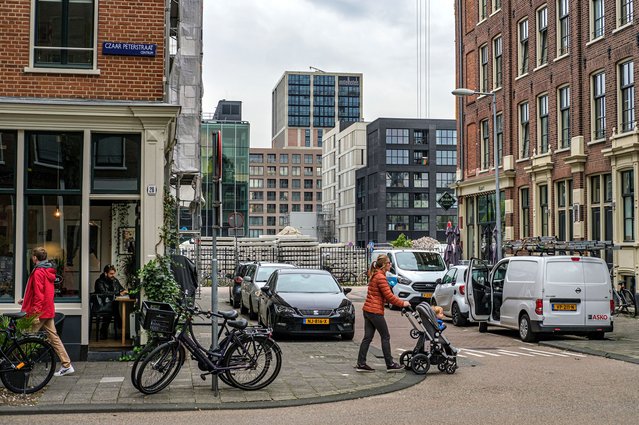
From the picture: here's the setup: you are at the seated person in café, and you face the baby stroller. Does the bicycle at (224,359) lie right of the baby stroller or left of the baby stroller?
right

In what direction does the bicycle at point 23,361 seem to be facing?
to the viewer's left

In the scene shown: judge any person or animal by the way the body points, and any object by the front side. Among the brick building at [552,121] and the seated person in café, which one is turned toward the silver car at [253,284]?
the brick building

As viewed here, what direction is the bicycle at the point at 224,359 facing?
to the viewer's left

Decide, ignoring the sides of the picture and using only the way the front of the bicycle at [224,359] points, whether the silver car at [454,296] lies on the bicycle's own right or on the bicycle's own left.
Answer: on the bicycle's own right

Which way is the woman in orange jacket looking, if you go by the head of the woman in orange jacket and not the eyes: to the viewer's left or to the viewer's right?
to the viewer's right

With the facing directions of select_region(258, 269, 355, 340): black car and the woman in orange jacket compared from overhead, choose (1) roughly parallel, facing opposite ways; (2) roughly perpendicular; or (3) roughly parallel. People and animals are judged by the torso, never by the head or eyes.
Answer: roughly perpendicular

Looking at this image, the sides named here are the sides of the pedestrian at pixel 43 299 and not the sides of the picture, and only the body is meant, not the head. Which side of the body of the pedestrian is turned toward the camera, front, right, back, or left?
left

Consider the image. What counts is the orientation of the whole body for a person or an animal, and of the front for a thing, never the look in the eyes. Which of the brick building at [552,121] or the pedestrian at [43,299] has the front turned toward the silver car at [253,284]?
the brick building

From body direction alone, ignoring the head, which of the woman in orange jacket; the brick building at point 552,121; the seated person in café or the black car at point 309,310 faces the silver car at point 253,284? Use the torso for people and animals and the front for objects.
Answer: the brick building

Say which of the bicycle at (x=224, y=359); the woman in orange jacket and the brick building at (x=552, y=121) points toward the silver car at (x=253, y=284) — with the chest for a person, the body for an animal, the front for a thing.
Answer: the brick building

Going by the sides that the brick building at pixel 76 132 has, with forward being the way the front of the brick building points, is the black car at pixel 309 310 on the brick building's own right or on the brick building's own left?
on the brick building's own left

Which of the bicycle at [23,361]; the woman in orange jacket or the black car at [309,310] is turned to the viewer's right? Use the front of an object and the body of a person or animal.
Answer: the woman in orange jacket

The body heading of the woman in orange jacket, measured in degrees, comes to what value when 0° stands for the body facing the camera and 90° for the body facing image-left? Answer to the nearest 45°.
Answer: approximately 270°
